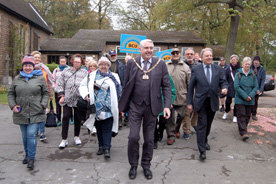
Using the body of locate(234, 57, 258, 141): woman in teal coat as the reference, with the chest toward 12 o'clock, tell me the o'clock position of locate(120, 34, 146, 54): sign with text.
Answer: The sign with text is roughly at 4 o'clock from the woman in teal coat.

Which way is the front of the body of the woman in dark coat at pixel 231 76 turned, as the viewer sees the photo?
toward the camera

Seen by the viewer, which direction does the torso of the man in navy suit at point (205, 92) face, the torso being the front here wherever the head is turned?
toward the camera

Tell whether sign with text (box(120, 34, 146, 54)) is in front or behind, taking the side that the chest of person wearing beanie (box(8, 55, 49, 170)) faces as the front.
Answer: behind

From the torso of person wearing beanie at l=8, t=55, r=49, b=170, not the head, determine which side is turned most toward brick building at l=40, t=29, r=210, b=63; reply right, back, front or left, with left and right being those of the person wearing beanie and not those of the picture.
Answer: back

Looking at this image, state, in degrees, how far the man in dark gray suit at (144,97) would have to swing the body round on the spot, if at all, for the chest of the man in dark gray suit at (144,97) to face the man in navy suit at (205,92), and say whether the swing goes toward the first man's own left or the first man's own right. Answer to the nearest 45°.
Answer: approximately 135° to the first man's own left

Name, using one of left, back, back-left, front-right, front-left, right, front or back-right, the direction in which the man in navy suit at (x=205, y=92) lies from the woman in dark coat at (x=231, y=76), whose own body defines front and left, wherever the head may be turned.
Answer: front

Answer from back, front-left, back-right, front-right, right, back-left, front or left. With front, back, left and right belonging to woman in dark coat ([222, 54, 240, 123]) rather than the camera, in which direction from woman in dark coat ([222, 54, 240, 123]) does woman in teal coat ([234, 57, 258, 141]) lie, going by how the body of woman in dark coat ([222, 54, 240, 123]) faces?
front

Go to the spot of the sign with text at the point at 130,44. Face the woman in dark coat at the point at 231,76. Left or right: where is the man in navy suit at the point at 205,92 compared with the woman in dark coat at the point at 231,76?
right

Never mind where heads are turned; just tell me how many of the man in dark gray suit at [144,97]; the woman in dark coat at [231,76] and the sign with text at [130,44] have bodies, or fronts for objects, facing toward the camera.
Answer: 3

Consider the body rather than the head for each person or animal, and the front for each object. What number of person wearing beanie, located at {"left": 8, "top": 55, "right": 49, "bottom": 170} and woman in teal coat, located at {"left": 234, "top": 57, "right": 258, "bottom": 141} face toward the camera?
2

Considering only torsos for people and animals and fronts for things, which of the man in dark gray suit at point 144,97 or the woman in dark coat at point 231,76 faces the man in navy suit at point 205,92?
the woman in dark coat

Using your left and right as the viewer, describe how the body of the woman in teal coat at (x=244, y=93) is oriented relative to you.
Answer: facing the viewer
